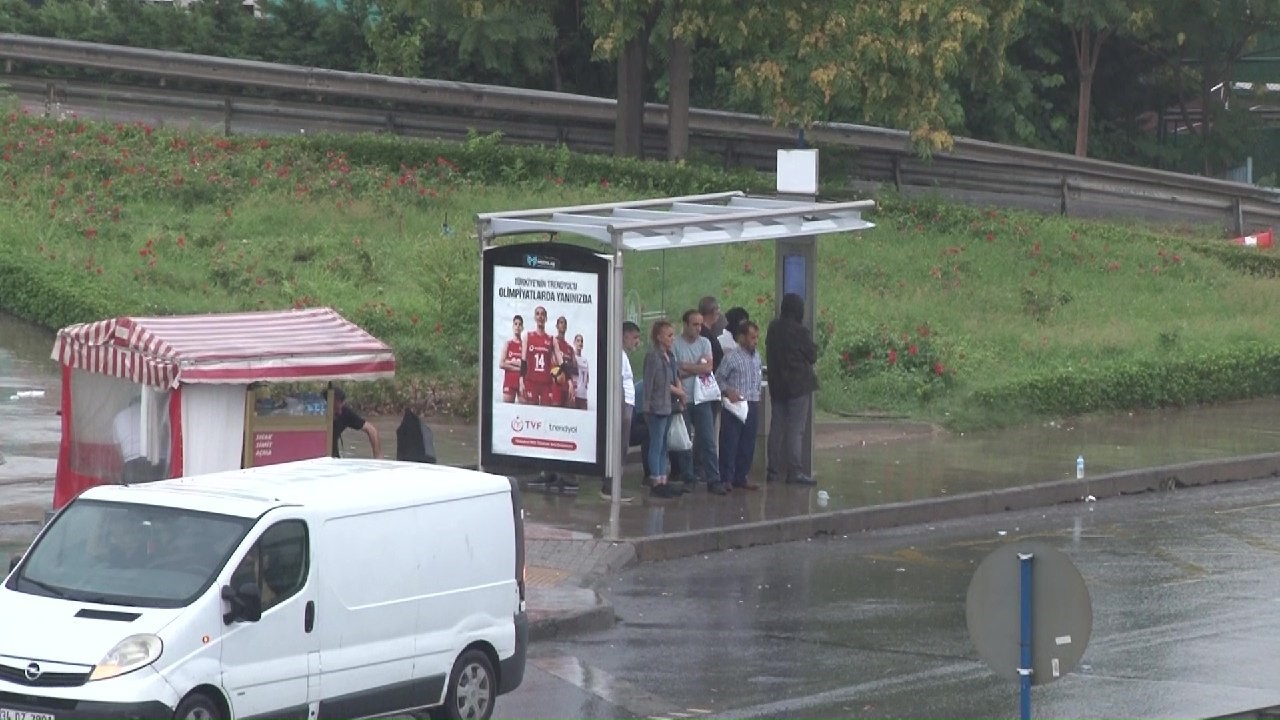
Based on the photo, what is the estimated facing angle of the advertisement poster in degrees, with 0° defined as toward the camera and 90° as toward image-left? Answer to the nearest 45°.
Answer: approximately 45°

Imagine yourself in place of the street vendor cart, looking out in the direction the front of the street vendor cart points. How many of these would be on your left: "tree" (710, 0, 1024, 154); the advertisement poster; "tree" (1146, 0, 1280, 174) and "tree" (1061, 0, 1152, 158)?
4

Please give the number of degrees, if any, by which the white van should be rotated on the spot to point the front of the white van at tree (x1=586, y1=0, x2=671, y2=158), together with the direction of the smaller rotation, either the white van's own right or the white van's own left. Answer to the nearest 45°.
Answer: approximately 135° to the white van's own right

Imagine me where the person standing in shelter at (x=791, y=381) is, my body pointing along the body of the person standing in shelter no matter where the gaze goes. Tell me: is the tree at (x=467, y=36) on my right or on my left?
on my left

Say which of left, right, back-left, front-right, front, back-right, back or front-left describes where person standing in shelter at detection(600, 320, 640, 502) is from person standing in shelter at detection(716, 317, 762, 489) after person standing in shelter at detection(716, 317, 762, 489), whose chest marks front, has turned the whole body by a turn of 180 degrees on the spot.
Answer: left

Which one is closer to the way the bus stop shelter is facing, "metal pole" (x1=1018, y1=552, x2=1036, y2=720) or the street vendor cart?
the metal pole

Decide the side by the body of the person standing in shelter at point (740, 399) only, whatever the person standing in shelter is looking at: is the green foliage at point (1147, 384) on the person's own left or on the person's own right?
on the person's own left

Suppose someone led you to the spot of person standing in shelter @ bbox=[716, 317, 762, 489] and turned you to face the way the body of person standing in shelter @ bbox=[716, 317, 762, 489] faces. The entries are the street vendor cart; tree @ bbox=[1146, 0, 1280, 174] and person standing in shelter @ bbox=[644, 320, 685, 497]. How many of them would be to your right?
2

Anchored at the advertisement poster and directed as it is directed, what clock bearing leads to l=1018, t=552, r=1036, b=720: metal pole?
The metal pole is roughly at 10 o'clock from the advertisement poster.

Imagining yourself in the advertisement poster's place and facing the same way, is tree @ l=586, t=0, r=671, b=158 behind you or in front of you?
behind

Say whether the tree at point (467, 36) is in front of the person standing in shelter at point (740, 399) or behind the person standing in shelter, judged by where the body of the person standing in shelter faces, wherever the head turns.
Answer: behind

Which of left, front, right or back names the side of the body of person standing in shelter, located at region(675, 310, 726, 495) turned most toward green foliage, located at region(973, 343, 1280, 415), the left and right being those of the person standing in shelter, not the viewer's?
left

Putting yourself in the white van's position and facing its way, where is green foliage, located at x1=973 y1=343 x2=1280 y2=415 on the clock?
The green foliage is roughly at 6 o'clock from the white van.
